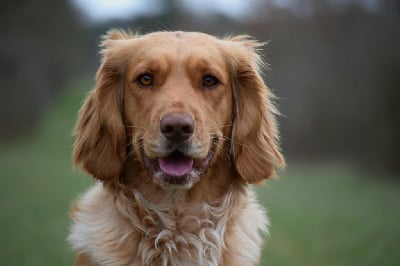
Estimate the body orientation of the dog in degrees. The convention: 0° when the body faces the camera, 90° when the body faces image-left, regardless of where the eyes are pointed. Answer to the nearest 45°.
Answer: approximately 0°
